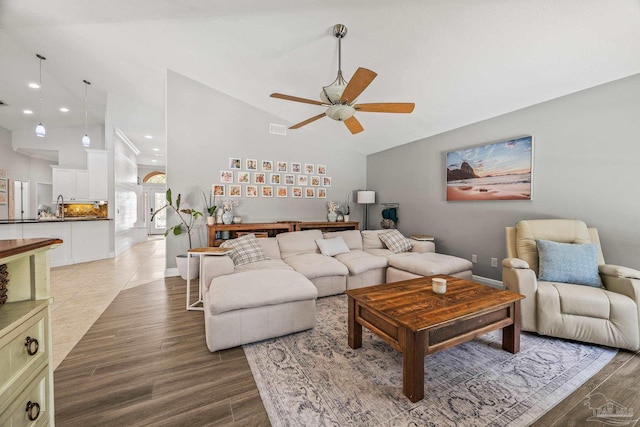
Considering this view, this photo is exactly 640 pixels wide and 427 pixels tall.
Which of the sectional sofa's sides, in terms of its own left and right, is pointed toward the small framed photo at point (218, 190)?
back

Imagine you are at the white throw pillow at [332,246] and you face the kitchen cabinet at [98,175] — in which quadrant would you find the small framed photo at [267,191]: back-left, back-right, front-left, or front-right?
front-right

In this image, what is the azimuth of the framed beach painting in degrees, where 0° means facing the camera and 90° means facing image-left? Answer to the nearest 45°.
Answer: approximately 45°

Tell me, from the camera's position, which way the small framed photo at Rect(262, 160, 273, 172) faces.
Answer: facing the viewer

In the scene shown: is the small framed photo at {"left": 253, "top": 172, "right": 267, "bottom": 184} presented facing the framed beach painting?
no

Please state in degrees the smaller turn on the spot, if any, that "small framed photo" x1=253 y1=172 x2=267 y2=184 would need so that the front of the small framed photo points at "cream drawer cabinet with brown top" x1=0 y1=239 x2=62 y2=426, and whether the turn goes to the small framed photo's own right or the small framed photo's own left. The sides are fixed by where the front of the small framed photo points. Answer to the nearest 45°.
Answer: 0° — it already faces it

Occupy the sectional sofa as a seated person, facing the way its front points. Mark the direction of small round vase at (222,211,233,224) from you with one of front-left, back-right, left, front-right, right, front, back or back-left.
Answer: back

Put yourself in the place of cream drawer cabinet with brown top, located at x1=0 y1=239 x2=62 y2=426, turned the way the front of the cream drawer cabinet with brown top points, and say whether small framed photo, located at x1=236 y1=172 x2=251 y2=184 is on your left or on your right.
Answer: on your left

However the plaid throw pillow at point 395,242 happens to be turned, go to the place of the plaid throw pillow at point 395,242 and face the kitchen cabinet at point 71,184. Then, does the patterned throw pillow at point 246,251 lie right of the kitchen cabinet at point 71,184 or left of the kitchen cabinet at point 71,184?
left

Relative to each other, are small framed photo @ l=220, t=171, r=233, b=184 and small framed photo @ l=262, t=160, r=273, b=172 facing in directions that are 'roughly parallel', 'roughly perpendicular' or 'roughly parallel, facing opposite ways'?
roughly parallel

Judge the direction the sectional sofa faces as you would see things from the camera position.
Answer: facing the viewer and to the right of the viewer

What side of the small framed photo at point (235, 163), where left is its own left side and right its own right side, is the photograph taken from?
front

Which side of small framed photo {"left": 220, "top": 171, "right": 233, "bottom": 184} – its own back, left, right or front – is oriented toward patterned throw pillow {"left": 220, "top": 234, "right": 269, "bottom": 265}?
front

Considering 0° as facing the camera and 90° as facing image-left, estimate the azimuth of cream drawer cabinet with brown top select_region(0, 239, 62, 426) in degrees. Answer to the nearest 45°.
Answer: approximately 315°

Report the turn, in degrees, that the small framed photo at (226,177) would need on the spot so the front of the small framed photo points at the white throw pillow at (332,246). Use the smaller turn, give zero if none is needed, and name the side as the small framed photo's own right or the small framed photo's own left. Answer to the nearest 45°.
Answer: approximately 45° to the small framed photo's own left

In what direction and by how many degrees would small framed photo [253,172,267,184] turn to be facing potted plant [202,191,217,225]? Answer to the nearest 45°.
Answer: approximately 90° to its right
